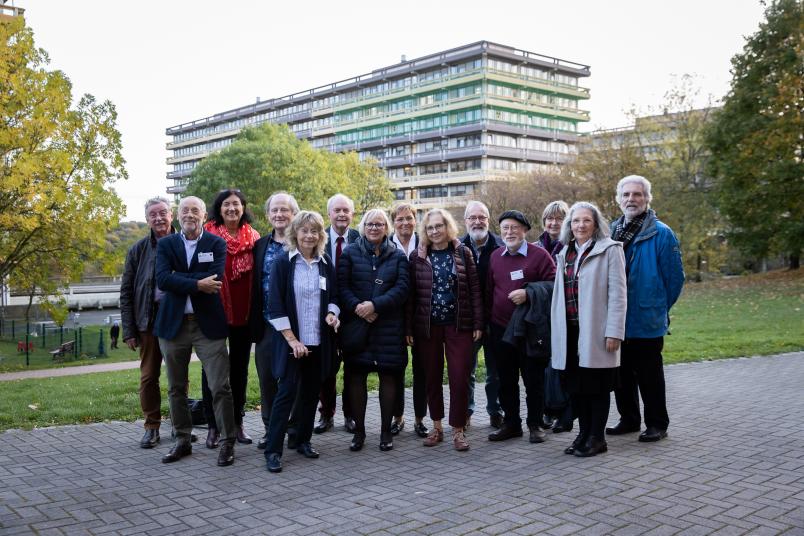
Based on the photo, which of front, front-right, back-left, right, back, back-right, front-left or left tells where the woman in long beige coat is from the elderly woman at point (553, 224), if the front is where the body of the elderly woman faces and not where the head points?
front

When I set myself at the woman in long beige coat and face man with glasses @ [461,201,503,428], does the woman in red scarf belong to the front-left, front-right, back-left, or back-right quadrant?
front-left

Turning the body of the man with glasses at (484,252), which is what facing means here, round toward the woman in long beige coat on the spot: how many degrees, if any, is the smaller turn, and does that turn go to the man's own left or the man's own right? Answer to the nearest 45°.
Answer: approximately 45° to the man's own left

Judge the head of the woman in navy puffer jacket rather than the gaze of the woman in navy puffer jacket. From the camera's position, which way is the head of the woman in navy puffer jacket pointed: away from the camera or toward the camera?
toward the camera

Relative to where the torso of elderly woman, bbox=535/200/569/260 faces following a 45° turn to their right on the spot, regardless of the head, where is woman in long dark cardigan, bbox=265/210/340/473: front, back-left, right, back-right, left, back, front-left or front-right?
front

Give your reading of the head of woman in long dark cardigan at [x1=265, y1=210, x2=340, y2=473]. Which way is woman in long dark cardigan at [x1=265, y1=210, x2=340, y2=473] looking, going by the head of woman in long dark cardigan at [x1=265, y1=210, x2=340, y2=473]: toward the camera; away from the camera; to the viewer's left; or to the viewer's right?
toward the camera

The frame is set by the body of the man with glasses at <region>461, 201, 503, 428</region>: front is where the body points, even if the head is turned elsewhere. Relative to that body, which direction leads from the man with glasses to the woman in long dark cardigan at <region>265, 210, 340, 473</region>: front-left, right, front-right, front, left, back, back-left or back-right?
front-right

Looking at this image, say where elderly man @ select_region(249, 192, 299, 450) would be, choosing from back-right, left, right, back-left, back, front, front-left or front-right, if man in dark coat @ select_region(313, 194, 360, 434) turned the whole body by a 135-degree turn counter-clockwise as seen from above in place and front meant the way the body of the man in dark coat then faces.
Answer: back

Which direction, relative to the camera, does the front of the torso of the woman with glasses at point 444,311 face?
toward the camera

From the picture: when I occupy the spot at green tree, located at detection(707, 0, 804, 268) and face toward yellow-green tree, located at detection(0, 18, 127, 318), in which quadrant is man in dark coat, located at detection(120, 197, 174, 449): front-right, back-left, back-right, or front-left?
front-left

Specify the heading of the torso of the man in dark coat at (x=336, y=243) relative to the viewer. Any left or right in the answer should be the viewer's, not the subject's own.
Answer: facing the viewer

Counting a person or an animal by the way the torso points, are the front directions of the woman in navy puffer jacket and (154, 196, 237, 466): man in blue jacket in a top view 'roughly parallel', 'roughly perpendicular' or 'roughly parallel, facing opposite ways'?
roughly parallel

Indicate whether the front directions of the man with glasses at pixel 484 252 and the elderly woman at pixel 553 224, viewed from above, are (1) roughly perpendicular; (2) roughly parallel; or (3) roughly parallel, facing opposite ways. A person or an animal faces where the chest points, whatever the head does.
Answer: roughly parallel

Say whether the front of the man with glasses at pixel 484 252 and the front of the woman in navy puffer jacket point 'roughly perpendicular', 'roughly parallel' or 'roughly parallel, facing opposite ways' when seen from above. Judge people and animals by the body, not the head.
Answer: roughly parallel

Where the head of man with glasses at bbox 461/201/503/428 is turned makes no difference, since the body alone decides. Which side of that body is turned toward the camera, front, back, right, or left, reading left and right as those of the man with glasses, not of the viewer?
front

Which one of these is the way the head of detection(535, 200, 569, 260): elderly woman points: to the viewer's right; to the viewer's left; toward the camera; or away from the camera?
toward the camera

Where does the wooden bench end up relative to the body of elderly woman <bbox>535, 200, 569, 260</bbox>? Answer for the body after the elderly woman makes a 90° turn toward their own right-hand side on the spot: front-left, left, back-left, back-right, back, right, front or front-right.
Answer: front-right

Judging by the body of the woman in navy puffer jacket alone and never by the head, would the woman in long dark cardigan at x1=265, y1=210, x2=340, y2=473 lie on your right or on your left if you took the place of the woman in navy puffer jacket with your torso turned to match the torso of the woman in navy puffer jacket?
on your right

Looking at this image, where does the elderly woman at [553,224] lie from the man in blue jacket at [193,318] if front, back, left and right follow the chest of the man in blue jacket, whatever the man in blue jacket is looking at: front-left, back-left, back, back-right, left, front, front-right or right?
left

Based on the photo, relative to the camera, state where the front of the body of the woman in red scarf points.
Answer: toward the camera
